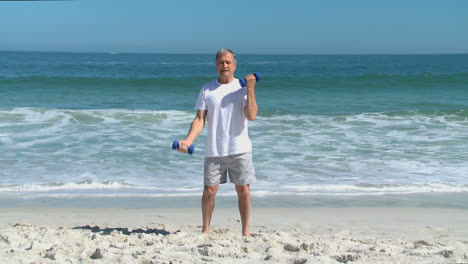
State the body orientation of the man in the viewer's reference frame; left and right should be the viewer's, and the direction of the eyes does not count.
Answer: facing the viewer

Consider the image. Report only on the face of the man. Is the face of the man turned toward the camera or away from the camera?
toward the camera
